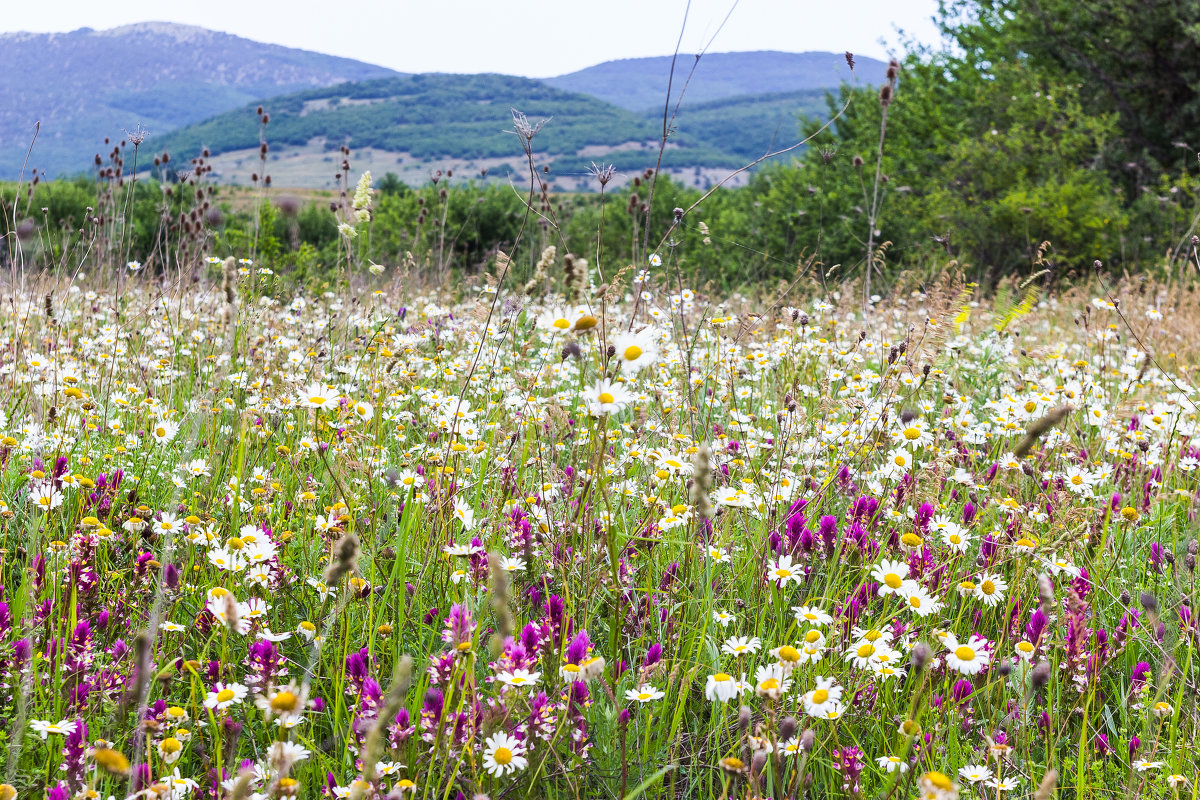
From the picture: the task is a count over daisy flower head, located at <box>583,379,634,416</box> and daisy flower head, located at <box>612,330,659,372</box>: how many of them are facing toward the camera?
2

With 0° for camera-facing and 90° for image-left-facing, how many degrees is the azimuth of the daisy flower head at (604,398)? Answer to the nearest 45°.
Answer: approximately 0°

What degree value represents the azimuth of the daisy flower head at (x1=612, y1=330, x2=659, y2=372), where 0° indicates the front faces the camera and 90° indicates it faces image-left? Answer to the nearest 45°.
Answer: approximately 0°
